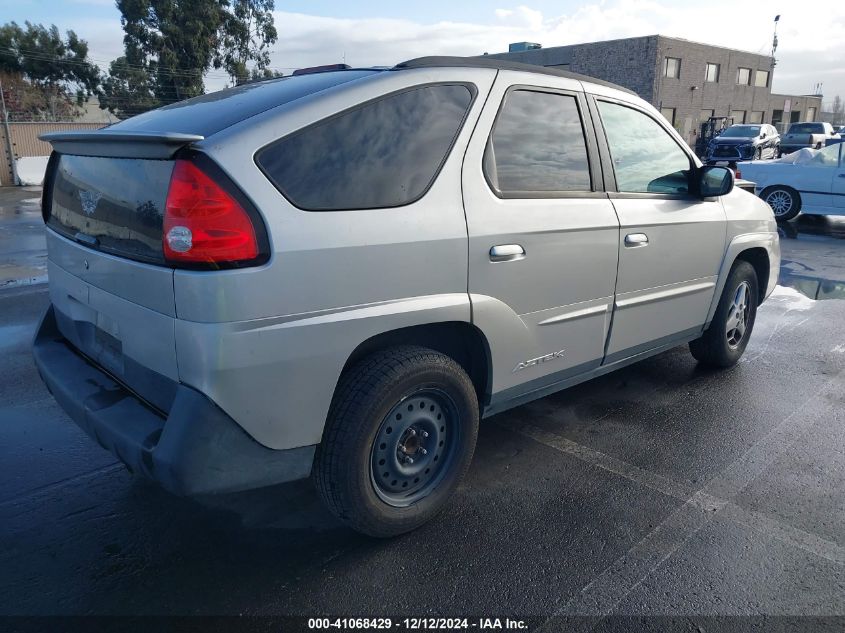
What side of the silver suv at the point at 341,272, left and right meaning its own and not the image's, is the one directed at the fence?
left

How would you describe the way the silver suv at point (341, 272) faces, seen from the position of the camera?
facing away from the viewer and to the right of the viewer

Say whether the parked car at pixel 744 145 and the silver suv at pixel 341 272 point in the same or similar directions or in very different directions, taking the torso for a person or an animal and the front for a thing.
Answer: very different directions

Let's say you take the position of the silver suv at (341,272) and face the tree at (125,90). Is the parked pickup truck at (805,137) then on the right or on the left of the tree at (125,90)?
right

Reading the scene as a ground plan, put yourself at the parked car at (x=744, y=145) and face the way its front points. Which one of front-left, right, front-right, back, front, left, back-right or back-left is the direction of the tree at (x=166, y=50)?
front-right

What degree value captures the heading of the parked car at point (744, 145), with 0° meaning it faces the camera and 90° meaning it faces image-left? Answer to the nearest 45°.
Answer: approximately 45°

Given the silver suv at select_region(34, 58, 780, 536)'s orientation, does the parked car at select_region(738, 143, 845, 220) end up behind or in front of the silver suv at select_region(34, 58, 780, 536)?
in front

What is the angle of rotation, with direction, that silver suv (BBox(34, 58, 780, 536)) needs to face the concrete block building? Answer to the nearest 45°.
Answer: approximately 45° to its left
